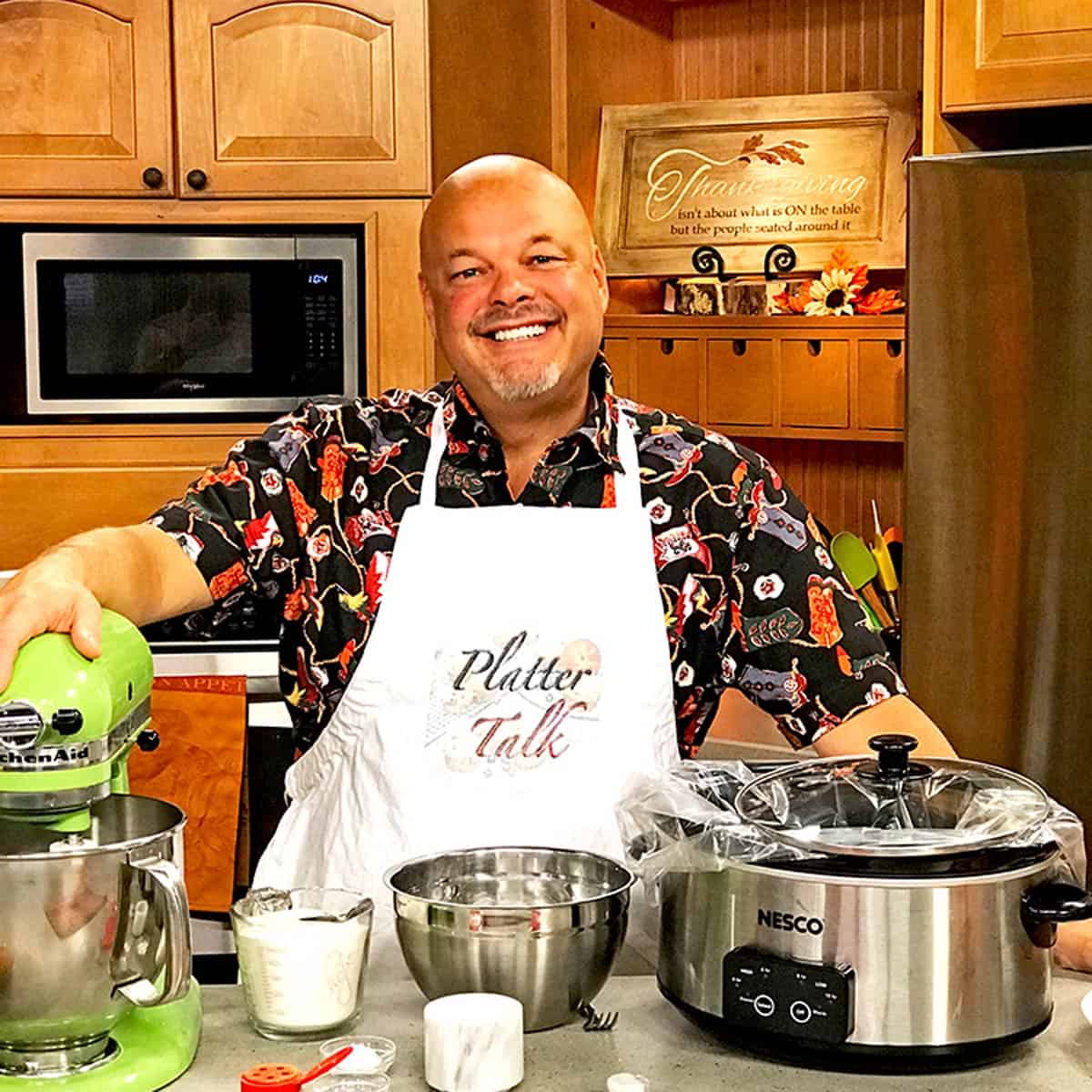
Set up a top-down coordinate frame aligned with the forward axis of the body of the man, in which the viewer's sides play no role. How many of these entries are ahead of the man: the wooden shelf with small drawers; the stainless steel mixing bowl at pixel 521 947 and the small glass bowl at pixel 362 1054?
2

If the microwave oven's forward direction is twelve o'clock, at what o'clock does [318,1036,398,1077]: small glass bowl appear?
The small glass bowl is roughly at 12 o'clock from the microwave oven.

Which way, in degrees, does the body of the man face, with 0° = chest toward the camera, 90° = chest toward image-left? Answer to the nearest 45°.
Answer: approximately 0°

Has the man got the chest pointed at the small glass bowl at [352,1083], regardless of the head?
yes

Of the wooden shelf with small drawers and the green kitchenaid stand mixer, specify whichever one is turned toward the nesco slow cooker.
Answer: the wooden shelf with small drawers

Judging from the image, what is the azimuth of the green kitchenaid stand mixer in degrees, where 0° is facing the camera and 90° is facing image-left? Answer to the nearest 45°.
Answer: approximately 45°

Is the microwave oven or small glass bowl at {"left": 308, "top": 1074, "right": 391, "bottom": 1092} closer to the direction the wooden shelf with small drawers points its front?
the small glass bowl

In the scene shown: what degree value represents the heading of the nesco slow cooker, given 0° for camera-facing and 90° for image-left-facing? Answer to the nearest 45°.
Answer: approximately 45°

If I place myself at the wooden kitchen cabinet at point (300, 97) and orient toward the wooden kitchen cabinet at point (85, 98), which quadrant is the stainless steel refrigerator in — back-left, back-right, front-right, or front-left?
back-left

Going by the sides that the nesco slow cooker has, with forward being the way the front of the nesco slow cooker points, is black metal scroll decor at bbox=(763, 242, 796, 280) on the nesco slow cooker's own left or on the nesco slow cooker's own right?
on the nesco slow cooker's own right

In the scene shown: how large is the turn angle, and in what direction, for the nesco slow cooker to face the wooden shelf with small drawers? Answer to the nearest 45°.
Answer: approximately 135° to its right
